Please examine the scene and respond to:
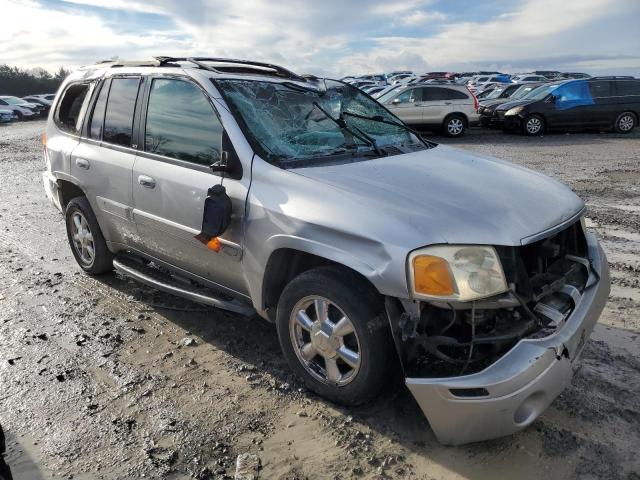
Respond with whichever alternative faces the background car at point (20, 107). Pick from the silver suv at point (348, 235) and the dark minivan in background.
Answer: the dark minivan in background

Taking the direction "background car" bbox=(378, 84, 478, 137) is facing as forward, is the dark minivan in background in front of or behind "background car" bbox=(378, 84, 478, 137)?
behind

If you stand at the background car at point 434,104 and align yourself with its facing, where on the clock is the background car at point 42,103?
the background car at point 42,103 is roughly at 1 o'clock from the background car at point 434,104.

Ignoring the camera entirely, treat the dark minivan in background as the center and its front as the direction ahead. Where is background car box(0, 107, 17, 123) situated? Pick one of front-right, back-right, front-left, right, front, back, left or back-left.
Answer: front

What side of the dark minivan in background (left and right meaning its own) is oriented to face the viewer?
left

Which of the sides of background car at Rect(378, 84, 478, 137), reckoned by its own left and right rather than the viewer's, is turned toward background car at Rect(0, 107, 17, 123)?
front

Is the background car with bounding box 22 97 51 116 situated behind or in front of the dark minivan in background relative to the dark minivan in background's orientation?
in front

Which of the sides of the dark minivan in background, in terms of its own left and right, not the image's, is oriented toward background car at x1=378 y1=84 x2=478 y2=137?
front

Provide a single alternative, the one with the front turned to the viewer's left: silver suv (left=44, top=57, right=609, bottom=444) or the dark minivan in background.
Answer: the dark minivan in background

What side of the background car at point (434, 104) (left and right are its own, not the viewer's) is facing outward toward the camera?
left

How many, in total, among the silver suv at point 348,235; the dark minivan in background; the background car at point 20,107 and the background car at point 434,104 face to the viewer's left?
2

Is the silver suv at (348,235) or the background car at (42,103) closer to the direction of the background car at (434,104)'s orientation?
the background car

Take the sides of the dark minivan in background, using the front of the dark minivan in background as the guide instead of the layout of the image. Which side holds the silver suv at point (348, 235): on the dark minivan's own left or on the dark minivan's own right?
on the dark minivan's own left

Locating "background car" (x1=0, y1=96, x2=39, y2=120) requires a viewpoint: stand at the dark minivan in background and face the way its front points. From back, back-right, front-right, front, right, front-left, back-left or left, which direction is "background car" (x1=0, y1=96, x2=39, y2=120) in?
front
